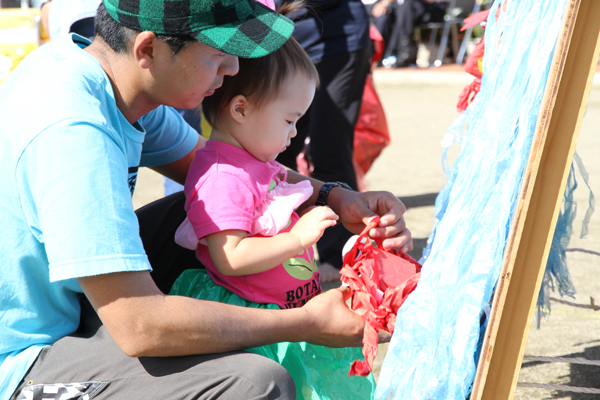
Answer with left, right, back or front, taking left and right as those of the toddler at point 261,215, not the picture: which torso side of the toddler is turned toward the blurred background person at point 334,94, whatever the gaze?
left

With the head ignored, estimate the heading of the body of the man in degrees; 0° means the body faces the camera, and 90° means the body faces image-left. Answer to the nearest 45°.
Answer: approximately 270°

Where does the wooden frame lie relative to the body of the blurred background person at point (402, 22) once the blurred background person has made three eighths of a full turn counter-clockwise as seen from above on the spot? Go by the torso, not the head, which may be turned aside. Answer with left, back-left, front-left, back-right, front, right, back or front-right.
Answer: right

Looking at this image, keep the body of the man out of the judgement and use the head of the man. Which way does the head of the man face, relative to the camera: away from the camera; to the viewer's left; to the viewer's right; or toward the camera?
to the viewer's right

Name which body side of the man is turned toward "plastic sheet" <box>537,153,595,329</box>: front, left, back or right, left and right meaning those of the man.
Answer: front

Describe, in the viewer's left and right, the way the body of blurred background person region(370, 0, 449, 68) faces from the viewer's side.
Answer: facing the viewer and to the left of the viewer

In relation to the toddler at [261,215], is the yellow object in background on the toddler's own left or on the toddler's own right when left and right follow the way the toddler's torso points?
on the toddler's own left

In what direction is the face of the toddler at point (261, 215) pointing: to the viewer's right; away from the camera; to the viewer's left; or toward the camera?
to the viewer's right

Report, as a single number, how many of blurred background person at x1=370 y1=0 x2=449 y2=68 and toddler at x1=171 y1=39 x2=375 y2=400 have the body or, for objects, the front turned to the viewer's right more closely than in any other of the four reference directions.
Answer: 1

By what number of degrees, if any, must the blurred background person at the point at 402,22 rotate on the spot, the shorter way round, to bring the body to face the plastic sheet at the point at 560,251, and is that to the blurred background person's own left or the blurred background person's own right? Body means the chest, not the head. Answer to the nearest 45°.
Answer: approximately 45° to the blurred background person's own left

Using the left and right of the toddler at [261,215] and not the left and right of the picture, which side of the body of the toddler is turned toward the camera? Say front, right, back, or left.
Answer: right

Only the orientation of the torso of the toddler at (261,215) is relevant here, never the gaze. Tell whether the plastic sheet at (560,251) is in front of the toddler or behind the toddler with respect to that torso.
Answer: in front

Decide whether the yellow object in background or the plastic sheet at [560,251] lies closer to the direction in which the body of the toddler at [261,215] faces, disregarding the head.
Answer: the plastic sheet
